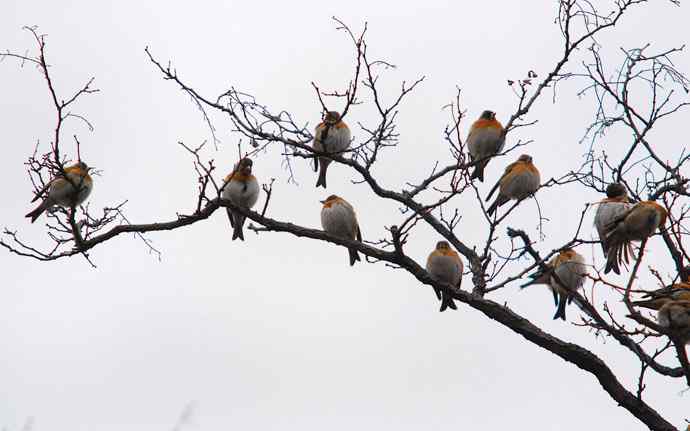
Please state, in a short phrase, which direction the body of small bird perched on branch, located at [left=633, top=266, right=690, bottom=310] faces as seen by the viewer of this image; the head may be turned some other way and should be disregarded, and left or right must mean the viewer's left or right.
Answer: facing to the right of the viewer

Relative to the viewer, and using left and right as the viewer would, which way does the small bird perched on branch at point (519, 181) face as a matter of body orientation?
facing the viewer and to the right of the viewer

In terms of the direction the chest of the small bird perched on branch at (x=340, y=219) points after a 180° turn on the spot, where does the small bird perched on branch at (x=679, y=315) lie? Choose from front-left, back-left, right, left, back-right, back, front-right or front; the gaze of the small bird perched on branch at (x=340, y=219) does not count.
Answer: right

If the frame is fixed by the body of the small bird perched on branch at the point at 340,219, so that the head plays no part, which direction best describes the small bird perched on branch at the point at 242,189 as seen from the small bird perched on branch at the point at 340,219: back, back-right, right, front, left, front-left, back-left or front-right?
front-right

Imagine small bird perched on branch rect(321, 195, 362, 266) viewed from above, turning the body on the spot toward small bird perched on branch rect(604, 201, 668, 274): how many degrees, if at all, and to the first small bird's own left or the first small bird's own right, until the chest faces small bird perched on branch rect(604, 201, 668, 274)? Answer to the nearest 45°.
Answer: approximately 90° to the first small bird's own left

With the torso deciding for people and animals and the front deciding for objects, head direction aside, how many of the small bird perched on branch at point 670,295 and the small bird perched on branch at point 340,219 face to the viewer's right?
1

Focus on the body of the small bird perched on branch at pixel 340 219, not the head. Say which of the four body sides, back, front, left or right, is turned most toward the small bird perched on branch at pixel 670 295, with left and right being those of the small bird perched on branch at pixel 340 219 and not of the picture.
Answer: left

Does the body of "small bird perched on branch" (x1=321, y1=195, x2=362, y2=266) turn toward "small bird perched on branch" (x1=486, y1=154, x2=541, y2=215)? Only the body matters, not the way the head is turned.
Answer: no

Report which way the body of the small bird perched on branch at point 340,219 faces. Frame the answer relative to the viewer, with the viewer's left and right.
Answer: facing the viewer and to the left of the viewer

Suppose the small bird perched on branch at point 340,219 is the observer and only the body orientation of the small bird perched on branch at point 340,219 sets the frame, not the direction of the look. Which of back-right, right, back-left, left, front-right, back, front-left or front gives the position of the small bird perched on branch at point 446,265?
back-left

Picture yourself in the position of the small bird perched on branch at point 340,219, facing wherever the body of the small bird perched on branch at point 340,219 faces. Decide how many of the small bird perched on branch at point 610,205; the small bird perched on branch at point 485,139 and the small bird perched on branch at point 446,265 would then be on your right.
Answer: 0
